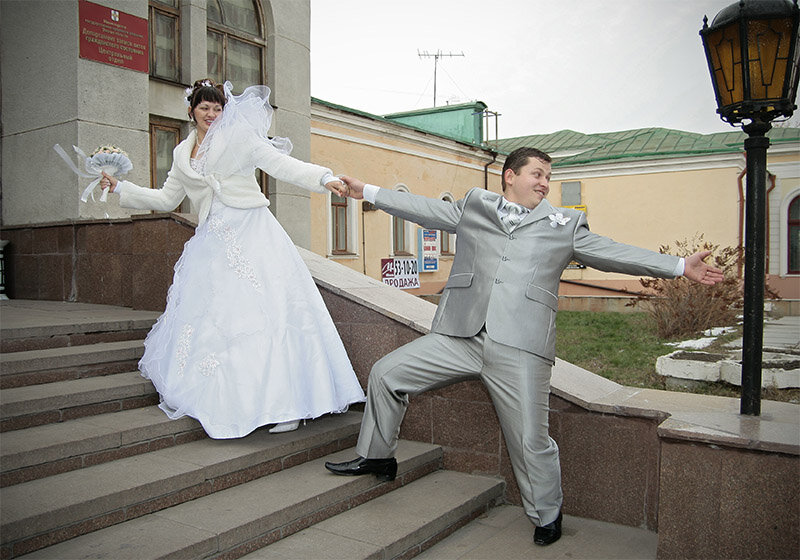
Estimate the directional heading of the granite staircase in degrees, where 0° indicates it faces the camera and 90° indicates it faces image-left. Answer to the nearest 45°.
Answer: approximately 315°

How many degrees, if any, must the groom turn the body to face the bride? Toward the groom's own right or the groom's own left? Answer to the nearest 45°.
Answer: approximately 90° to the groom's own right

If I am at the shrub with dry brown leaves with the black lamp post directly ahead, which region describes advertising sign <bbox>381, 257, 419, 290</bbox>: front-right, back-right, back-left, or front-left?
back-right

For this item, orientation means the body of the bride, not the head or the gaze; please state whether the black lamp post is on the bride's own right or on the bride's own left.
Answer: on the bride's own left

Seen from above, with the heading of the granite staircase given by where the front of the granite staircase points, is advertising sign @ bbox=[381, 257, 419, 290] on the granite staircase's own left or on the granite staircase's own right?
on the granite staircase's own left

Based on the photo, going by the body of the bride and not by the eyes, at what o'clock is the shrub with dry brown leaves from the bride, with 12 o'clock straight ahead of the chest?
The shrub with dry brown leaves is roughly at 8 o'clock from the bride.

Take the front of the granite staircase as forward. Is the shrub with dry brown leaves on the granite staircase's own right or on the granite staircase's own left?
on the granite staircase's own left

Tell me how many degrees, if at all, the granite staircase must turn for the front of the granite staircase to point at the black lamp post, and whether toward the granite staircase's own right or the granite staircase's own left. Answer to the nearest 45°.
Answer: approximately 45° to the granite staircase's own left

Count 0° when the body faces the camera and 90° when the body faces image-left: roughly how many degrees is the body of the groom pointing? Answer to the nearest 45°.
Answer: approximately 0°

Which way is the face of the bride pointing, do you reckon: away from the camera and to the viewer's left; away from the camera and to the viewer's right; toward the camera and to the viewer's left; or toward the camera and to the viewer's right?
toward the camera and to the viewer's right

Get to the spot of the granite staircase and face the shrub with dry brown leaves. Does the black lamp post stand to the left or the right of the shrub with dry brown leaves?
right

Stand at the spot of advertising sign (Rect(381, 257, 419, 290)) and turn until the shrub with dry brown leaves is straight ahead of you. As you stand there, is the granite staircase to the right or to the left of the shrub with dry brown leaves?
right
